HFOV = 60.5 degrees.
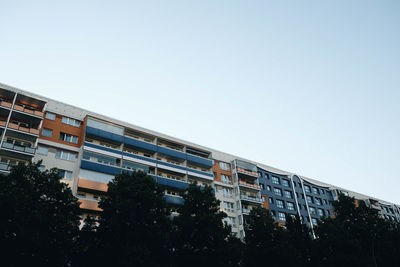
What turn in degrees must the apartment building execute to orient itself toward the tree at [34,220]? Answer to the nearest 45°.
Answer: approximately 45° to its right

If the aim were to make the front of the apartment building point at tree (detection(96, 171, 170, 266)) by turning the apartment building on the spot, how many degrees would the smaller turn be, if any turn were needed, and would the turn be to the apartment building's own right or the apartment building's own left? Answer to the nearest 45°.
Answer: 0° — it already faces it

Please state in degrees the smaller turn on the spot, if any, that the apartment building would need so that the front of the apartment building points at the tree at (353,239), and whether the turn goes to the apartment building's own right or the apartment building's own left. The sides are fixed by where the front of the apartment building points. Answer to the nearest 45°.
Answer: approximately 45° to the apartment building's own left

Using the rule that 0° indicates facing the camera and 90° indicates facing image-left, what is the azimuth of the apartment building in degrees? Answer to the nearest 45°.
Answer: approximately 315°

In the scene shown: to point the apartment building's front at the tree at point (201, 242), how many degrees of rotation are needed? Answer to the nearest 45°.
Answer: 0° — it already faces it
